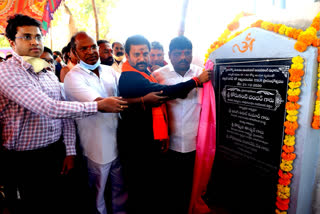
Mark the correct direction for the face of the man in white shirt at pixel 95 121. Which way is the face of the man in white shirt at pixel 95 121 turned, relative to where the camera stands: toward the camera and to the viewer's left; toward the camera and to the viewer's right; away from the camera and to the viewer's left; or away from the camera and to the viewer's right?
toward the camera and to the viewer's right

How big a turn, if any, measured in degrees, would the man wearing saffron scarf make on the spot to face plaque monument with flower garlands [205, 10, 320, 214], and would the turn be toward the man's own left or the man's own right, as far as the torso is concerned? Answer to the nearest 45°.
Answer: approximately 45° to the man's own left

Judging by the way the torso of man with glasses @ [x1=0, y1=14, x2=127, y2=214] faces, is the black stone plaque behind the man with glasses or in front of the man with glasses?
in front

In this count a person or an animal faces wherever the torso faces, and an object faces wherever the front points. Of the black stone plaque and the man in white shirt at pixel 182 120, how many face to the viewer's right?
0

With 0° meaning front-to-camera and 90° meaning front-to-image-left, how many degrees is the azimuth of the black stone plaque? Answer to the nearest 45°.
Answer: approximately 45°

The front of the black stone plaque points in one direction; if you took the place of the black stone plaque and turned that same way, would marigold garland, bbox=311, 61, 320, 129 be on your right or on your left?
on your left

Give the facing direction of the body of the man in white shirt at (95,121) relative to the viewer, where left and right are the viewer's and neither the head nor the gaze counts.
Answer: facing the viewer and to the right of the viewer

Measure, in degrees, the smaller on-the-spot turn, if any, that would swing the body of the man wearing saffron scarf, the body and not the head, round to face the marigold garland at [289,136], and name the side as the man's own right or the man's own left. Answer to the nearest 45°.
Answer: approximately 45° to the man's own left

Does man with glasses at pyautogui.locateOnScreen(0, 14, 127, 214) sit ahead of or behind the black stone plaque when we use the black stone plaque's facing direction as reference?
ahead

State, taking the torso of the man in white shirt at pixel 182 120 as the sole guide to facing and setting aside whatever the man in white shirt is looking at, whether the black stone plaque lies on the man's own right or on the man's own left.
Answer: on the man's own left

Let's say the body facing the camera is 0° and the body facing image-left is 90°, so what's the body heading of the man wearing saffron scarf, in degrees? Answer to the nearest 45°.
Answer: approximately 315°

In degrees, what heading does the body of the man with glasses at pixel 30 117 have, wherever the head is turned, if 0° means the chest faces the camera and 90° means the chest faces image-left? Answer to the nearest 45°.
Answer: approximately 315°
